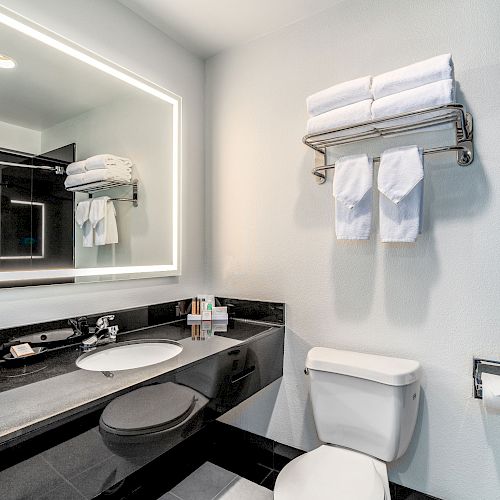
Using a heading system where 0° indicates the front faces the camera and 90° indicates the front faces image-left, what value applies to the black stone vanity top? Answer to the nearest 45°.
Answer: approximately 315°

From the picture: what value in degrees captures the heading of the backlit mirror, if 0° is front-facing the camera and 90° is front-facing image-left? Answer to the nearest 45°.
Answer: approximately 315°

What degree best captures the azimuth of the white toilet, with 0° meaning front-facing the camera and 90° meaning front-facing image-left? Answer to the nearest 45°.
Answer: approximately 45°

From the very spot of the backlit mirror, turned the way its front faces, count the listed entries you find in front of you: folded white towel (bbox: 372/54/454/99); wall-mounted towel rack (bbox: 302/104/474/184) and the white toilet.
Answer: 3
